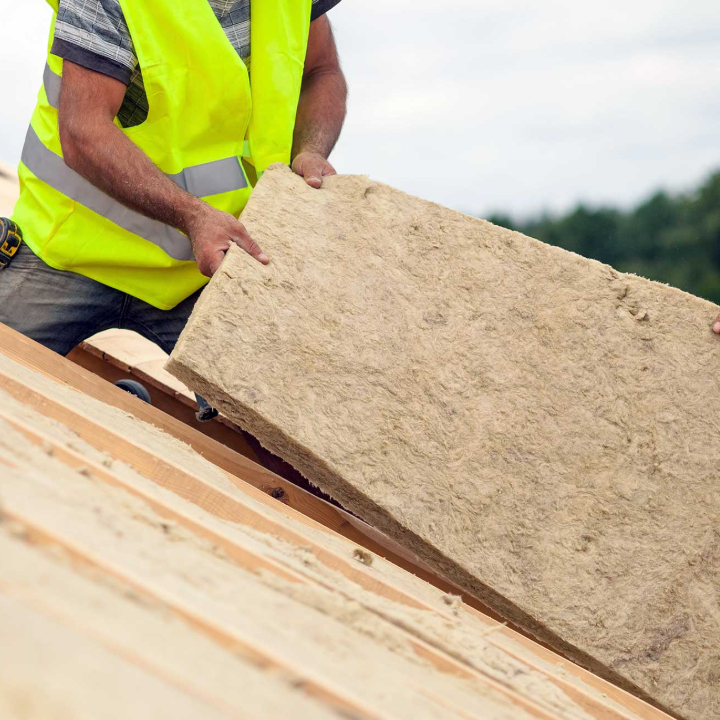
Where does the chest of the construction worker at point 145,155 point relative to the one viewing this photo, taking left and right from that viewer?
facing the viewer and to the right of the viewer
